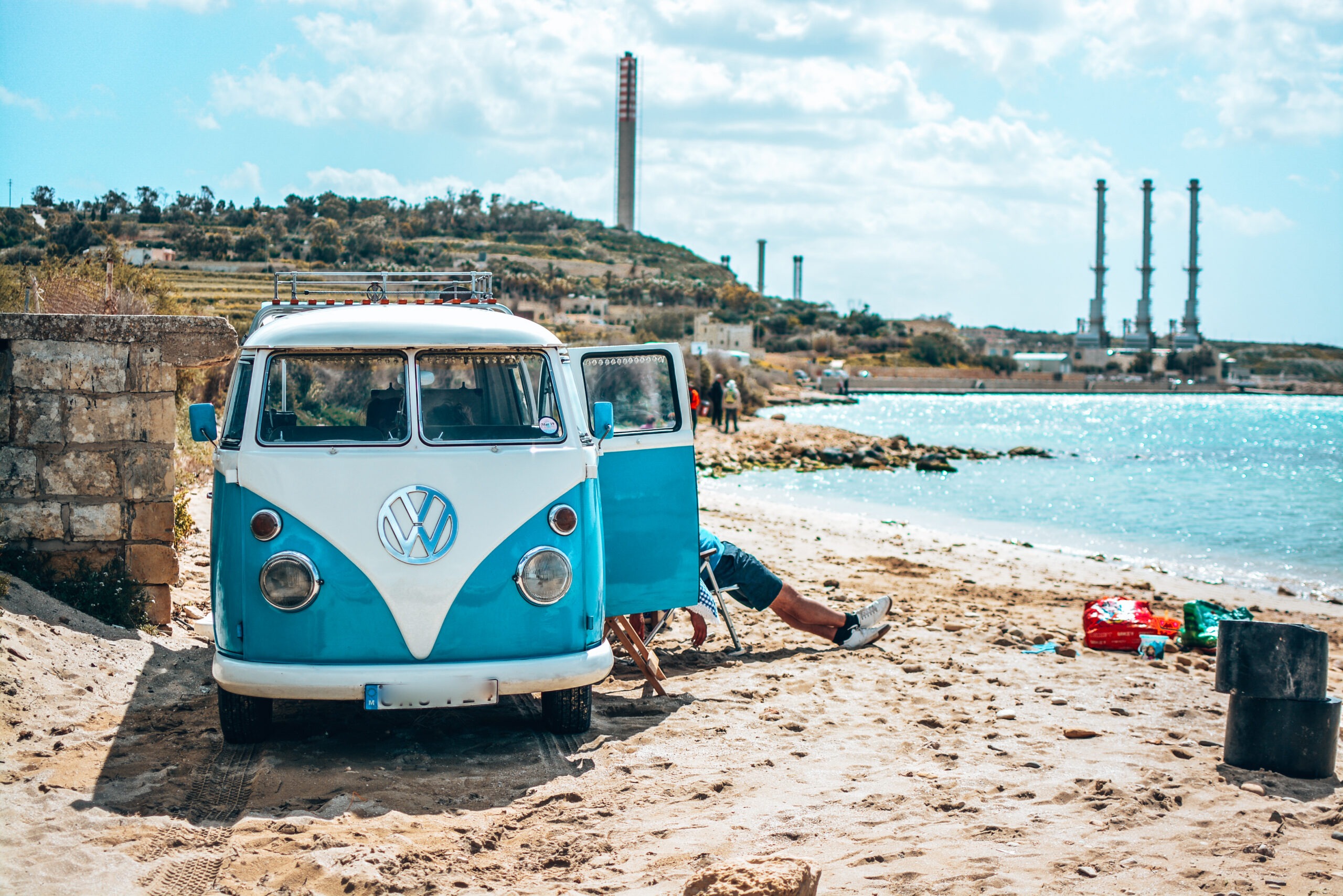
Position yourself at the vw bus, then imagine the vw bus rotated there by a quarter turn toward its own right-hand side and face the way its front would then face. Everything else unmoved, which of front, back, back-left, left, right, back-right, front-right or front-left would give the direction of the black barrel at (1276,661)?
back

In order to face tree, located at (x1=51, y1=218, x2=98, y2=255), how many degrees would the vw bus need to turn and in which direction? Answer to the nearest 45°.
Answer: approximately 180°

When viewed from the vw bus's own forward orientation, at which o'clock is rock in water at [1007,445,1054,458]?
The rock in water is roughly at 7 o'clock from the vw bus.

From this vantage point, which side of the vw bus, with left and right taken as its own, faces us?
front

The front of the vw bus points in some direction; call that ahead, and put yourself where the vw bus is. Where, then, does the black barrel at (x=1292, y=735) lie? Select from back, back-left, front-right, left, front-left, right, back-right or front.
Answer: left

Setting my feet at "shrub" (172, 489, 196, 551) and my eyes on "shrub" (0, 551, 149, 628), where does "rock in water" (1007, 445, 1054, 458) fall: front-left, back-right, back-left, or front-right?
back-left

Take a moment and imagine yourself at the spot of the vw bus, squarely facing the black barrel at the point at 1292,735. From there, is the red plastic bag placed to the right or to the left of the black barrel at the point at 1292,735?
left

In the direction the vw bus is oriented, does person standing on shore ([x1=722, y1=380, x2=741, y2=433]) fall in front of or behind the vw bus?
behind
